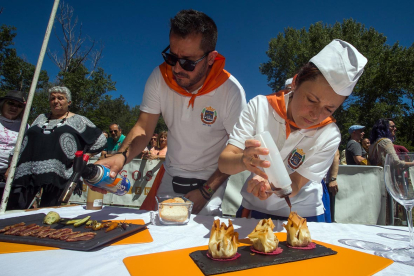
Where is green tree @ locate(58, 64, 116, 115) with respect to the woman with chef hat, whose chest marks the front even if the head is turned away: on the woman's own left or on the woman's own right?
on the woman's own right

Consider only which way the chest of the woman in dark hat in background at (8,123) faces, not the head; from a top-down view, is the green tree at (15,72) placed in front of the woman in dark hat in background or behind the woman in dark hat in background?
behind

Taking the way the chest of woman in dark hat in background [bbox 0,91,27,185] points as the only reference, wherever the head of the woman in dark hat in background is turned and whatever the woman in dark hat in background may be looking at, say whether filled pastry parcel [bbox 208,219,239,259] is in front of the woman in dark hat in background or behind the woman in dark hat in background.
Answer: in front

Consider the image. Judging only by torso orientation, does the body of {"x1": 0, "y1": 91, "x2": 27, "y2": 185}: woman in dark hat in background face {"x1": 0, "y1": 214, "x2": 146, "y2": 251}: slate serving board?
yes

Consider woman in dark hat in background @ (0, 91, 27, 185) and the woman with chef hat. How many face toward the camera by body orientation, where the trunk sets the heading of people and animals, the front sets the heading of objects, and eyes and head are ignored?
2

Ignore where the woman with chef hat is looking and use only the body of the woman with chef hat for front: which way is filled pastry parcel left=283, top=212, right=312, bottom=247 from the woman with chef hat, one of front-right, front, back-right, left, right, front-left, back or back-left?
front

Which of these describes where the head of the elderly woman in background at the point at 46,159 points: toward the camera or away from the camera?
toward the camera

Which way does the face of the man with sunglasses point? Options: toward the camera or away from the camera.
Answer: toward the camera

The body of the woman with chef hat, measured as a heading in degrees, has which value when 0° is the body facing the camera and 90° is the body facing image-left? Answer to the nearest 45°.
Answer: approximately 0°

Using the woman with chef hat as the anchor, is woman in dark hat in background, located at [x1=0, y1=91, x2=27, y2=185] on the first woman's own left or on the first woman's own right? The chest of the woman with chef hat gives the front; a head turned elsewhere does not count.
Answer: on the first woman's own right

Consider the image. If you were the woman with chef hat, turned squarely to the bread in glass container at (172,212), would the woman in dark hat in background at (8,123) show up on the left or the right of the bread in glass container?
right

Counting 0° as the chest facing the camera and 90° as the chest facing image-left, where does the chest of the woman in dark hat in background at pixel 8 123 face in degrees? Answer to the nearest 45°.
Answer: approximately 0°

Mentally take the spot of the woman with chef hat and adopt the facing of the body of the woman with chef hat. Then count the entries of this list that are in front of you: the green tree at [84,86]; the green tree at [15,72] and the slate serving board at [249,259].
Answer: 1

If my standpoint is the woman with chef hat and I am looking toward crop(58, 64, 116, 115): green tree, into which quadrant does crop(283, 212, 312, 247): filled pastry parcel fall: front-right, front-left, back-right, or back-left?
back-left

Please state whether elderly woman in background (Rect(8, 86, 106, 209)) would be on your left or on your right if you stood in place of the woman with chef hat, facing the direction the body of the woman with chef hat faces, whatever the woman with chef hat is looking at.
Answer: on your right

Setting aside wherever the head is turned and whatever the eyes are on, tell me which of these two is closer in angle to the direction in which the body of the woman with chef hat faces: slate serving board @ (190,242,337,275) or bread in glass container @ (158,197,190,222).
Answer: the slate serving board

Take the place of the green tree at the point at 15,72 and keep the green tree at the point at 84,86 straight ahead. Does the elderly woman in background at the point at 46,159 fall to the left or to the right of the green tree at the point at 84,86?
right

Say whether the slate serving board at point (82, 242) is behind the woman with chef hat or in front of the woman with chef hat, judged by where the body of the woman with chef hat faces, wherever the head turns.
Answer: in front
